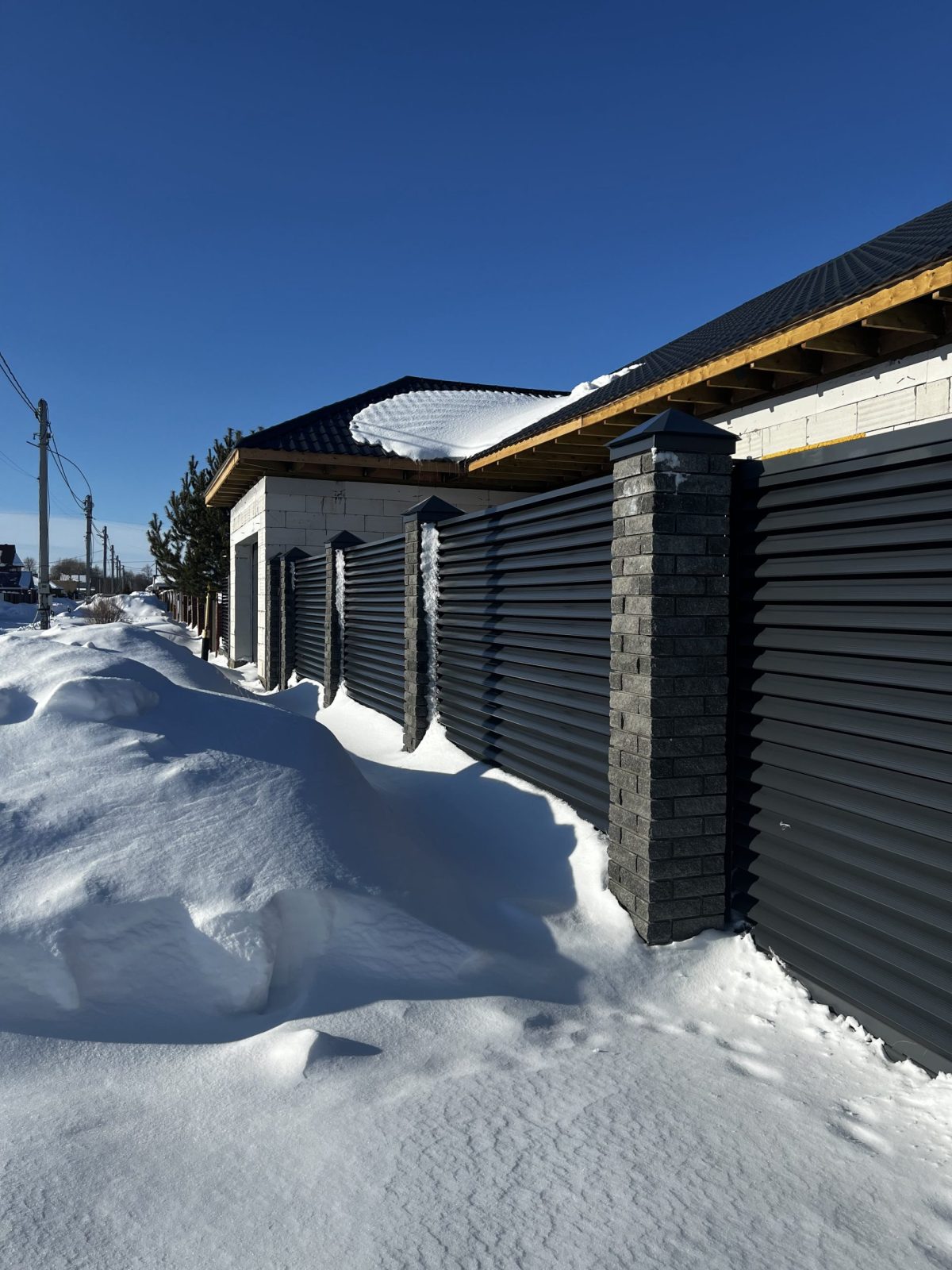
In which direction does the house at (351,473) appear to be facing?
to the viewer's left

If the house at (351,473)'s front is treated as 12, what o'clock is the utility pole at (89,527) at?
The utility pole is roughly at 2 o'clock from the house.

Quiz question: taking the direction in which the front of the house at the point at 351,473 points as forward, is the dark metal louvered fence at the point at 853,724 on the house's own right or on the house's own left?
on the house's own left

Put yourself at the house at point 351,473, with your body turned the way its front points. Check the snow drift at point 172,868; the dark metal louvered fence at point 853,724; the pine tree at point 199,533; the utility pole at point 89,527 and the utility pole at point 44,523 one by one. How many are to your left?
2

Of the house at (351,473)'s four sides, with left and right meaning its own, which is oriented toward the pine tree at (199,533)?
right

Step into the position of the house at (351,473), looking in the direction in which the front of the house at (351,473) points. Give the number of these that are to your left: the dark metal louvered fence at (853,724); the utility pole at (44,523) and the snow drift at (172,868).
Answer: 2

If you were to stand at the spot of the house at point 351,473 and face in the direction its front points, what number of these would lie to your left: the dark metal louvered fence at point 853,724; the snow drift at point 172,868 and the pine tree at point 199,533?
2

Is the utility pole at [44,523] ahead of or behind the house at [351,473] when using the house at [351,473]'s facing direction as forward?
ahead

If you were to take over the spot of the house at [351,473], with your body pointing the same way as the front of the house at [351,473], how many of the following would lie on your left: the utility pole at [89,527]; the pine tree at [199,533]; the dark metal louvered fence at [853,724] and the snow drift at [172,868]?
2

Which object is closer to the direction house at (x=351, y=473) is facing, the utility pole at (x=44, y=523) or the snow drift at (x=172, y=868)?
the utility pole

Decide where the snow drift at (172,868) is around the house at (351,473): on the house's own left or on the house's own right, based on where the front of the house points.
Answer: on the house's own left
